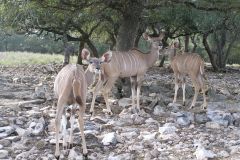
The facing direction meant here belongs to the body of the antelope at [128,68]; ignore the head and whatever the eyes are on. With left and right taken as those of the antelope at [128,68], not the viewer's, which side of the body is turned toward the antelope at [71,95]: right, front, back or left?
right

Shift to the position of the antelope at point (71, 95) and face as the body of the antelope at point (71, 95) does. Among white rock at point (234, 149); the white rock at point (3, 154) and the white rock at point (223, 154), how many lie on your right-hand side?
2

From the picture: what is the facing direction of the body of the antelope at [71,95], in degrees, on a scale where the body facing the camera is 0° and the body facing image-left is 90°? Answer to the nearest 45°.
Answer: approximately 180°

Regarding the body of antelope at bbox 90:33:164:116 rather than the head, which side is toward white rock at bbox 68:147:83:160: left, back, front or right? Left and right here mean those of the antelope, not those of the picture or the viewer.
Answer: right

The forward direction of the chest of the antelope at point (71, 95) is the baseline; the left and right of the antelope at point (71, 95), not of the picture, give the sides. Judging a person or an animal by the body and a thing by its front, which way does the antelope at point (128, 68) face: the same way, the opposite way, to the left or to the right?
to the right

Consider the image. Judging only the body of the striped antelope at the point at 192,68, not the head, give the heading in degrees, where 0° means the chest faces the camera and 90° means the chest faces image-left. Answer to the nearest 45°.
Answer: approximately 135°

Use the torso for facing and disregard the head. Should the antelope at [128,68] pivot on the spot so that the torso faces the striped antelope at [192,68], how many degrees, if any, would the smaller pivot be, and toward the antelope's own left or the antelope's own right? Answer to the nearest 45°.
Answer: approximately 45° to the antelope's own left

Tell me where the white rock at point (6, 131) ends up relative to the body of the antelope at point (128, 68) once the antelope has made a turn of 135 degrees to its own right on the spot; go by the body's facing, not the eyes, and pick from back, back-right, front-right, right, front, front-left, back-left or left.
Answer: front

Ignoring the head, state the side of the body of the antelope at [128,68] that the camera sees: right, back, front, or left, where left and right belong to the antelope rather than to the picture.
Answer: right

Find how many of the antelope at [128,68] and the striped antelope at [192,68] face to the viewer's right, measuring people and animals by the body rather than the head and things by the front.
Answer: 1

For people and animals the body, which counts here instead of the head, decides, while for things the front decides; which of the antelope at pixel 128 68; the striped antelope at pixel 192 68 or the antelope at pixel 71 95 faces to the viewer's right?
the antelope at pixel 128 68
